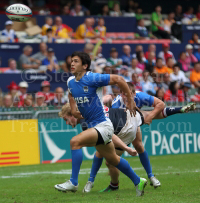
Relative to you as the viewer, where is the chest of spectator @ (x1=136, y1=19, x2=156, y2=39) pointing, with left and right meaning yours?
facing the viewer and to the right of the viewer

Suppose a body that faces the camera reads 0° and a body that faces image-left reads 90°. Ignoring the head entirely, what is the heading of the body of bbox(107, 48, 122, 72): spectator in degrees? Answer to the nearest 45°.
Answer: approximately 0°

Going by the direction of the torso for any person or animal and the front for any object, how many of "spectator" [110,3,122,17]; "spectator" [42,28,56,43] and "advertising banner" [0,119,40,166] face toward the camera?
3

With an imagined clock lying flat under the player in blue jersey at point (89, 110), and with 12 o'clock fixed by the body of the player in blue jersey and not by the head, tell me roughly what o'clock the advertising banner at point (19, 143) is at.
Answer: The advertising banner is roughly at 4 o'clock from the player in blue jersey.

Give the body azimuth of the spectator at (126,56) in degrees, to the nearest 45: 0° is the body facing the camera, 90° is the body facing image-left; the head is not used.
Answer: approximately 0°

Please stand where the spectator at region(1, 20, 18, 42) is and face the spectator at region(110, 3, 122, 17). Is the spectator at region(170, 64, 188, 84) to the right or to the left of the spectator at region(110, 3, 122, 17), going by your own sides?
right

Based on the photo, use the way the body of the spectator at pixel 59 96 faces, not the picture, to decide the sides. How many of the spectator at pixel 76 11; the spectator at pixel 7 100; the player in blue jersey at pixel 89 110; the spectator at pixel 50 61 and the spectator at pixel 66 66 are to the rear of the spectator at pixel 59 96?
3

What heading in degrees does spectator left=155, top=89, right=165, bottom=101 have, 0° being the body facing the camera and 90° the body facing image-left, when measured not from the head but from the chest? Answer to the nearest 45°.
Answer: approximately 45°

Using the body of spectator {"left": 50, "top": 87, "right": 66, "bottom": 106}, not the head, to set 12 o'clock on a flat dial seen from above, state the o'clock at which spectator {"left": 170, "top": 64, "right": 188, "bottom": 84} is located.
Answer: spectator {"left": 170, "top": 64, "right": 188, "bottom": 84} is roughly at 8 o'clock from spectator {"left": 50, "top": 87, "right": 66, "bottom": 106}.

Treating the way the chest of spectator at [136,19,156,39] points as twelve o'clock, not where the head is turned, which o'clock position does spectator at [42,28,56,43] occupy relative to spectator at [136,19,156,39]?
spectator at [42,28,56,43] is roughly at 3 o'clock from spectator at [136,19,156,39].
